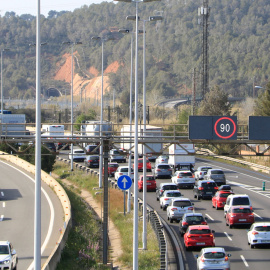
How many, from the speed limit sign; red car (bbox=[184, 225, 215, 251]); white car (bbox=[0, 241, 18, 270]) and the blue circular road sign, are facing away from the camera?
1

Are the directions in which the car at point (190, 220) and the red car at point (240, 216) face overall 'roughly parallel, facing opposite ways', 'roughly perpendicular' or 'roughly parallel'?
roughly parallel

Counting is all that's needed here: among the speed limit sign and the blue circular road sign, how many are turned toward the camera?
2

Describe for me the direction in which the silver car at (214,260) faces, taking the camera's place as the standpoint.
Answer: facing away from the viewer

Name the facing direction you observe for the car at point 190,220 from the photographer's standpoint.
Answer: facing away from the viewer

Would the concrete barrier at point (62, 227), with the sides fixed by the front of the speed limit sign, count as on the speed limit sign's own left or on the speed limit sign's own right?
on the speed limit sign's own right

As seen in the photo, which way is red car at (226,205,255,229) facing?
away from the camera

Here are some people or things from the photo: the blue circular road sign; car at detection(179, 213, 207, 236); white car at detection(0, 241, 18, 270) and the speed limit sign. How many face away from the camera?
1

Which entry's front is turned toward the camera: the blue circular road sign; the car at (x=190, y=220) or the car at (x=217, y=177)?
the blue circular road sign

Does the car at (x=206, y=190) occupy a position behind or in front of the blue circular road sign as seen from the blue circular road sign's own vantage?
behind

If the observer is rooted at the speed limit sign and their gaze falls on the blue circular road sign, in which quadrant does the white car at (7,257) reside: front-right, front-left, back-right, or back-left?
front-left

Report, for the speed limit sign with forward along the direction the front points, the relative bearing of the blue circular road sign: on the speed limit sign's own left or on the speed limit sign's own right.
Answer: on the speed limit sign's own right

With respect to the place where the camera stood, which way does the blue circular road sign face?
facing the viewer

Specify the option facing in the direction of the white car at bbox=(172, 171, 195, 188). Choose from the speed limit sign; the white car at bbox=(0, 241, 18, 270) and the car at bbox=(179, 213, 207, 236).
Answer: the car

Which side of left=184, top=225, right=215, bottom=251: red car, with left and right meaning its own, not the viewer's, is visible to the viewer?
back
